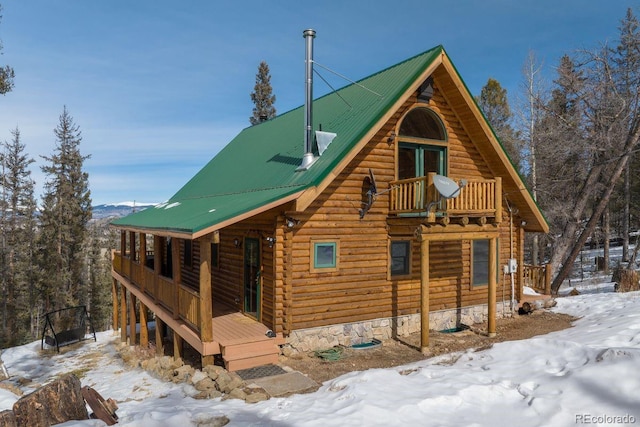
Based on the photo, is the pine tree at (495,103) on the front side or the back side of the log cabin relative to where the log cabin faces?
on the back side

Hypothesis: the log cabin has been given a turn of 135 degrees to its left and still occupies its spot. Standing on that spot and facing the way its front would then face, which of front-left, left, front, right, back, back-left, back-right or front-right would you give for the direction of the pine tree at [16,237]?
back-left

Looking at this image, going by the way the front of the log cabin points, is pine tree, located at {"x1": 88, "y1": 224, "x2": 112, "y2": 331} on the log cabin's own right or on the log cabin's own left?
on the log cabin's own right

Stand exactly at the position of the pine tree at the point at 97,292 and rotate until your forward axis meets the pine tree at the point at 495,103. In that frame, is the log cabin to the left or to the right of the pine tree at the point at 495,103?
right

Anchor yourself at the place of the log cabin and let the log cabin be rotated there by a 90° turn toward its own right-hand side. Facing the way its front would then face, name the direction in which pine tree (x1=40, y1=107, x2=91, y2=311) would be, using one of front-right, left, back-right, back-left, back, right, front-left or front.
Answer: front
